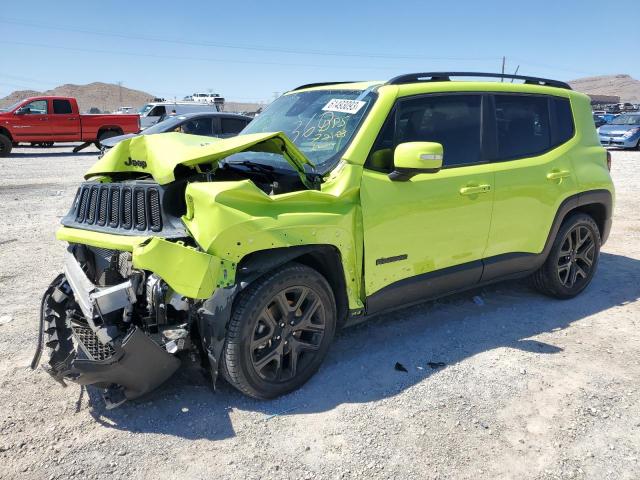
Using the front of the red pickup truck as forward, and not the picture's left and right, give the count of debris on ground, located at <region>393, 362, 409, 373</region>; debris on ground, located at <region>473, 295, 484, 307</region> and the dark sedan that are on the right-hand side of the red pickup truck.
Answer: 0

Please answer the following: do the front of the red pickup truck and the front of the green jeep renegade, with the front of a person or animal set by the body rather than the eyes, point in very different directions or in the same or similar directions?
same or similar directions

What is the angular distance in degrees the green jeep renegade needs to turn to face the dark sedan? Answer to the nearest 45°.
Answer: approximately 135° to its right

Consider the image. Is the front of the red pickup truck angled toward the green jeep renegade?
no

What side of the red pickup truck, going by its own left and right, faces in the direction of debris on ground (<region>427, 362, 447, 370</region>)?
left

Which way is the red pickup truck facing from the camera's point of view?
to the viewer's left

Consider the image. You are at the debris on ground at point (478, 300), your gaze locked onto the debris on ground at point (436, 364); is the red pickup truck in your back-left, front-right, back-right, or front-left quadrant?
back-right

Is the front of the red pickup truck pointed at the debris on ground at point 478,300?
no

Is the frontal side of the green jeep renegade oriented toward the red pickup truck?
no

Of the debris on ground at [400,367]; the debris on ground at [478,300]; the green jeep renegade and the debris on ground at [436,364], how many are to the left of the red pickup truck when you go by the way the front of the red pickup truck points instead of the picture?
4

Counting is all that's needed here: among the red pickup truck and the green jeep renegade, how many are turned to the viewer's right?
0
